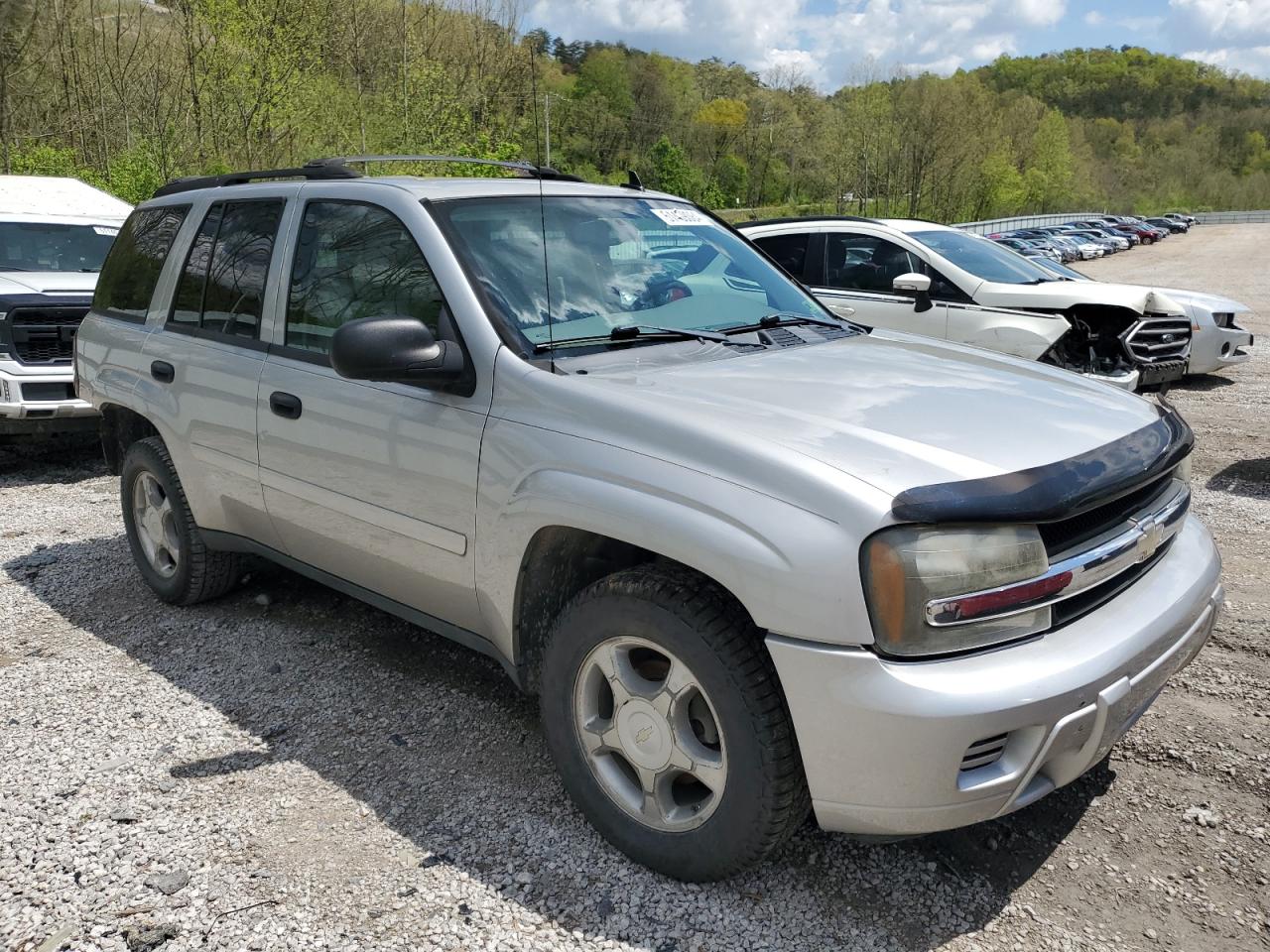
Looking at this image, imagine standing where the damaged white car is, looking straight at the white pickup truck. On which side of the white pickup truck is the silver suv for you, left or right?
left

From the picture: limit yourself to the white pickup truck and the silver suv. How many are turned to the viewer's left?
0

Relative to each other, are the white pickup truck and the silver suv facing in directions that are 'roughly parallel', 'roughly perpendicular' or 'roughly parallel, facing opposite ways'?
roughly parallel

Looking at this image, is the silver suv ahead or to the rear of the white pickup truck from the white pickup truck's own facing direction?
ahead

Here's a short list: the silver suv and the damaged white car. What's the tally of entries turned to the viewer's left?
0

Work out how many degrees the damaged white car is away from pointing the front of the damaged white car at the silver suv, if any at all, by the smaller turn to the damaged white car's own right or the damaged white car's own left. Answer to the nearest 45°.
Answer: approximately 45° to the damaged white car's own right

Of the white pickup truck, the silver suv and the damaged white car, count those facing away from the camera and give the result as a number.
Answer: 0

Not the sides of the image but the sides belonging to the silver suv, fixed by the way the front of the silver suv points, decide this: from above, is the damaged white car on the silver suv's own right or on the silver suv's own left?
on the silver suv's own left

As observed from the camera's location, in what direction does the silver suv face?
facing the viewer and to the right of the viewer

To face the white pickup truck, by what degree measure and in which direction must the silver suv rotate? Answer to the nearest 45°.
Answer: approximately 180°

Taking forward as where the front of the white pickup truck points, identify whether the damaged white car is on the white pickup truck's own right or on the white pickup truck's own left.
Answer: on the white pickup truck's own left

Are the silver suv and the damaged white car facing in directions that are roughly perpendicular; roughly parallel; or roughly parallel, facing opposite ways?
roughly parallel

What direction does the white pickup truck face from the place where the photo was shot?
facing the viewer
